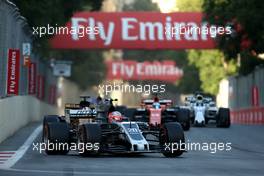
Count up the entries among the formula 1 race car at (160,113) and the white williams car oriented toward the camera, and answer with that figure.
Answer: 2

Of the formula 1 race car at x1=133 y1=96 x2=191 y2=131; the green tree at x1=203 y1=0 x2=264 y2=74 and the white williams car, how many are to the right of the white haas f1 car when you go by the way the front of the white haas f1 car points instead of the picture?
0

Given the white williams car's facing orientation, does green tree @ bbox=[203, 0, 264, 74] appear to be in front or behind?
behind

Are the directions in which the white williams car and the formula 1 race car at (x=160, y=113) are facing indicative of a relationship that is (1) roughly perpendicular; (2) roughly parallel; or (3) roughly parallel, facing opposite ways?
roughly parallel

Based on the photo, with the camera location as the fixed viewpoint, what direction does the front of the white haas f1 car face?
facing the viewer and to the right of the viewer

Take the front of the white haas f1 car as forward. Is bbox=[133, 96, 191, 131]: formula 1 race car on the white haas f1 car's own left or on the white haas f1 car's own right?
on the white haas f1 car's own left

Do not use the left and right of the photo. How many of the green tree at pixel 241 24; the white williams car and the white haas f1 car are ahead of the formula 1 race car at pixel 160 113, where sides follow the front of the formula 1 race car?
1

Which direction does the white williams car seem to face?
toward the camera

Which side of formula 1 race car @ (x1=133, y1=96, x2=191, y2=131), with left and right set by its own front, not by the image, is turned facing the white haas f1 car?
front

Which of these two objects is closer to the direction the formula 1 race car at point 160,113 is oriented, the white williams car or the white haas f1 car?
the white haas f1 car

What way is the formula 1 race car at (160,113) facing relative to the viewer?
toward the camera

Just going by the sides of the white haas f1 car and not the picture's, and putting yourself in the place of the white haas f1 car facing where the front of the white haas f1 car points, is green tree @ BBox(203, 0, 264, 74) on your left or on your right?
on your left

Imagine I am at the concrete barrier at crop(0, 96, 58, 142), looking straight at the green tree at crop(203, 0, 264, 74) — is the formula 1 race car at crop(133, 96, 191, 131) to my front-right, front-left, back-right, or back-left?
front-right

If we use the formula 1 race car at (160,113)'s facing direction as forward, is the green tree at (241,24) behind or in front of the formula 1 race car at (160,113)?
behind

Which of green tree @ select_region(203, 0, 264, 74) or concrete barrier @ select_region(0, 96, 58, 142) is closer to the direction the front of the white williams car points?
the concrete barrier
